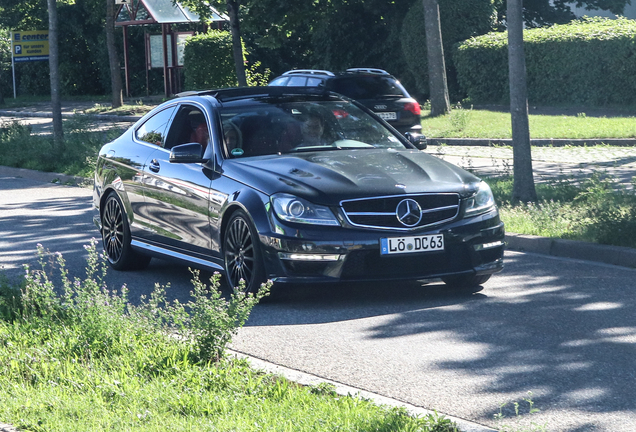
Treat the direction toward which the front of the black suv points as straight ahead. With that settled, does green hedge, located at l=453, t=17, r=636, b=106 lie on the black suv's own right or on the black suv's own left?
on the black suv's own right

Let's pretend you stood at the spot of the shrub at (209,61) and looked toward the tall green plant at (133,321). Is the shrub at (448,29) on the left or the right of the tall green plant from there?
left

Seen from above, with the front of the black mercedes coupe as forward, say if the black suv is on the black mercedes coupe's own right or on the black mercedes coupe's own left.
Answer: on the black mercedes coupe's own left

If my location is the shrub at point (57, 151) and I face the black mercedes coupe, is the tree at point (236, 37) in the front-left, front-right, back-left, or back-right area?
back-left

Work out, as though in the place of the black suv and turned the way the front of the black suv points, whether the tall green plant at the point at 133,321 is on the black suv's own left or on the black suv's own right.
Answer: on the black suv's own left

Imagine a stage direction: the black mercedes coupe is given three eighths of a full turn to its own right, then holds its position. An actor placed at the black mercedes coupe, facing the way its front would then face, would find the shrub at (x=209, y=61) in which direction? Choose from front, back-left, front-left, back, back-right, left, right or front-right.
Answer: right

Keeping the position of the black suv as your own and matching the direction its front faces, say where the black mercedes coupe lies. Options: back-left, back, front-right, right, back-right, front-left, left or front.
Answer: back-left

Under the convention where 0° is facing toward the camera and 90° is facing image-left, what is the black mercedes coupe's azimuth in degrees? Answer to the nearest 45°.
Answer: approximately 315°

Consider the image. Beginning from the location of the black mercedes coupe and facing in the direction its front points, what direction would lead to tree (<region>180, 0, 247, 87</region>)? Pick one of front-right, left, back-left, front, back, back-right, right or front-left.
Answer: back-left

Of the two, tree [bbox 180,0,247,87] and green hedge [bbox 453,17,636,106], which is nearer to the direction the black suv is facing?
the tree

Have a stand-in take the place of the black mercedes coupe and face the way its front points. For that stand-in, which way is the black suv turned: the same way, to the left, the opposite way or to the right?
the opposite way

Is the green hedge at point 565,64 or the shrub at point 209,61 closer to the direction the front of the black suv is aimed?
the shrub
